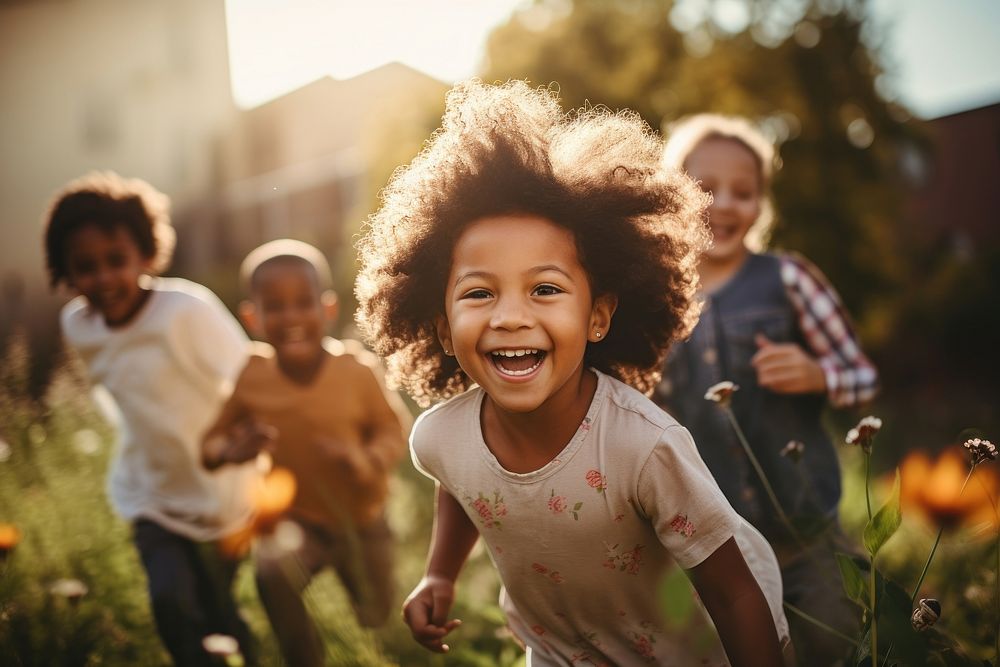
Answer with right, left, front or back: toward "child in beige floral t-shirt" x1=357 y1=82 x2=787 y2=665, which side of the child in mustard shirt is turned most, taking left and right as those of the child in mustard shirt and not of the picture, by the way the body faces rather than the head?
front

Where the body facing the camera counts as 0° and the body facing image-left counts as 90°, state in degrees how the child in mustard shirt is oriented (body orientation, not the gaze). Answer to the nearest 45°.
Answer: approximately 0°

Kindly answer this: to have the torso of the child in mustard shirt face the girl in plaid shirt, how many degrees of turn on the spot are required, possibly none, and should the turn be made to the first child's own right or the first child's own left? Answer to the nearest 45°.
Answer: approximately 45° to the first child's own left
